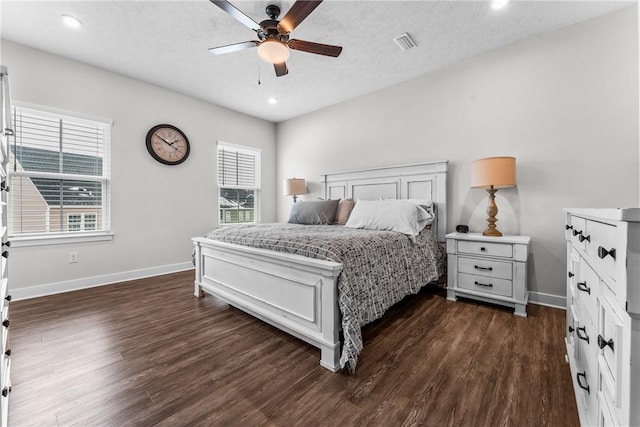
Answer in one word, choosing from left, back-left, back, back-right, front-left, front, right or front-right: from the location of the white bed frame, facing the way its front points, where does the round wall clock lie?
right

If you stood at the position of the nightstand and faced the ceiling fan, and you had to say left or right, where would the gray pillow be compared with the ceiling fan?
right

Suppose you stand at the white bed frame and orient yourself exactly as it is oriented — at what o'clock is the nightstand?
The nightstand is roughly at 7 o'clock from the white bed frame.

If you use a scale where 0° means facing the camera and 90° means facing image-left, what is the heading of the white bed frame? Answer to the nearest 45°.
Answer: approximately 45°

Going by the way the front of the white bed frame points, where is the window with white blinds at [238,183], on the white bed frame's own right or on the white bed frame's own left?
on the white bed frame's own right
